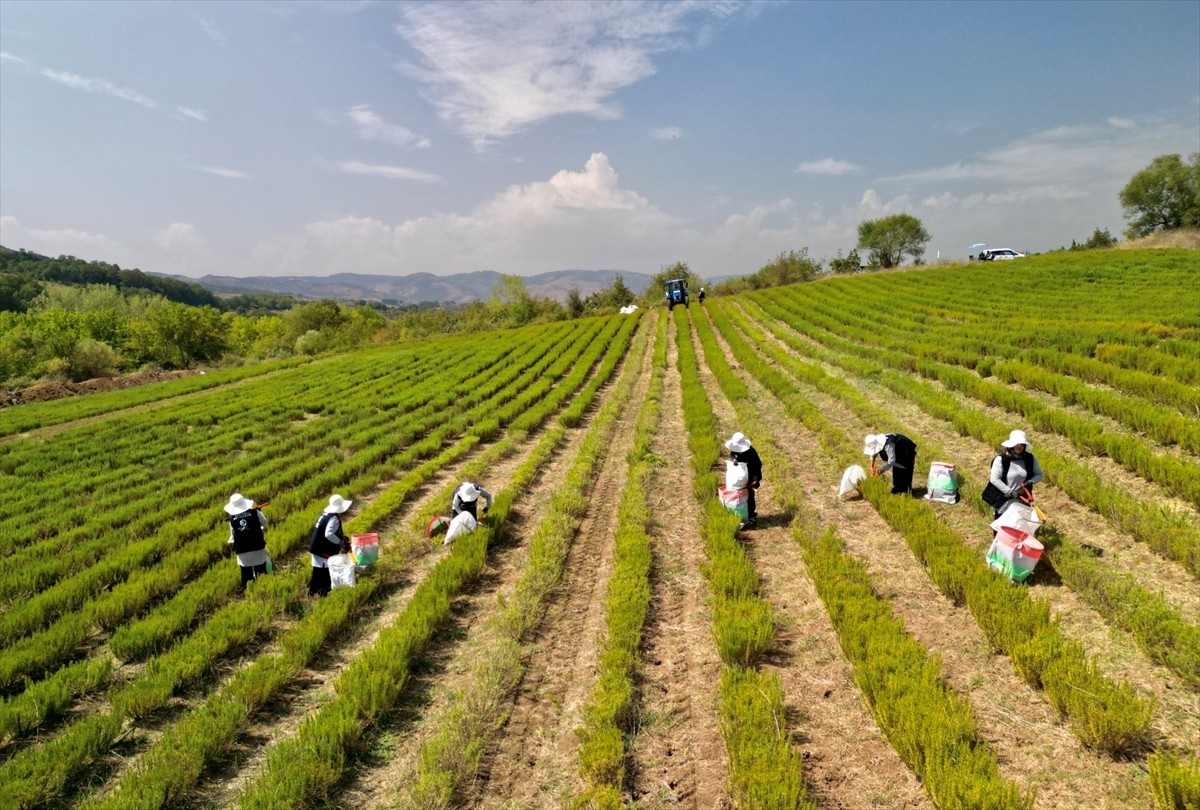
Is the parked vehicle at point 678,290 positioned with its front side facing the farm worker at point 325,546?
yes

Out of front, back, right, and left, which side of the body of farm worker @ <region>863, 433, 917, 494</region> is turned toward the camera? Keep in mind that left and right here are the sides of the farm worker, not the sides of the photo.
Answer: left

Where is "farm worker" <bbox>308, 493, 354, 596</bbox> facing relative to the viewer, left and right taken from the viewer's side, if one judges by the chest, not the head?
facing to the right of the viewer

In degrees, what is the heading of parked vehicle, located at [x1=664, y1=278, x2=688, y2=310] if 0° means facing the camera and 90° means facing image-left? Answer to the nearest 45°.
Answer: approximately 0°

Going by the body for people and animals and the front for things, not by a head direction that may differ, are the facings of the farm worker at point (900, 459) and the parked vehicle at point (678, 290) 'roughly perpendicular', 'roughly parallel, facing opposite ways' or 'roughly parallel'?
roughly perpendicular

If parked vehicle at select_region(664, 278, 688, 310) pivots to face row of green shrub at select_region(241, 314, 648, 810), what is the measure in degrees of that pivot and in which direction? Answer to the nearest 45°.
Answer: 0° — it already faces it

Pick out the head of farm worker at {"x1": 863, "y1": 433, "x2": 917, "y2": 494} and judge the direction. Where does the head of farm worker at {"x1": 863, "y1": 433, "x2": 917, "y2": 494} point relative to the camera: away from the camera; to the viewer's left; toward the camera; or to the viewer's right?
to the viewer's left
